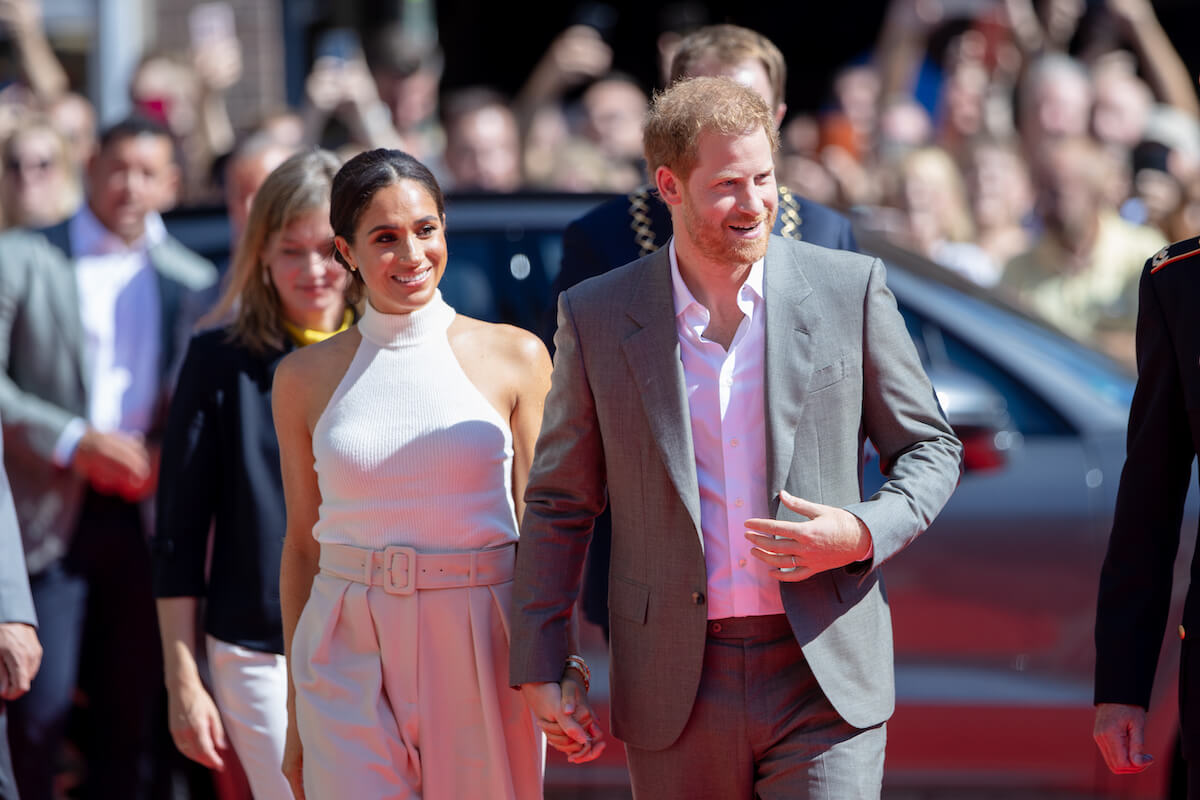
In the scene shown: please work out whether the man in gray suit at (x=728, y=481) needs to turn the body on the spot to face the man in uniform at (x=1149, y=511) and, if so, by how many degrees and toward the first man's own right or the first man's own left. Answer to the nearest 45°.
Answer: approximately 90° to the first man's own left

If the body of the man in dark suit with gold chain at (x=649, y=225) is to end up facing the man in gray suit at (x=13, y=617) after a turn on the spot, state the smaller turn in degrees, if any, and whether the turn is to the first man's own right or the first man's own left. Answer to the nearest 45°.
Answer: approximately 90° to the first man's own right

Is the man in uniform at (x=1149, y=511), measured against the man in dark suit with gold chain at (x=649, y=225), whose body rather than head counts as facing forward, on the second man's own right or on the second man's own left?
on the second man's own left

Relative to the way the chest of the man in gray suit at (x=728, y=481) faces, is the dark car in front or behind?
behind

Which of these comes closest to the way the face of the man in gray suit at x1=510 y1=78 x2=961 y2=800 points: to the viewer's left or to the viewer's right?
to the viewer's right
